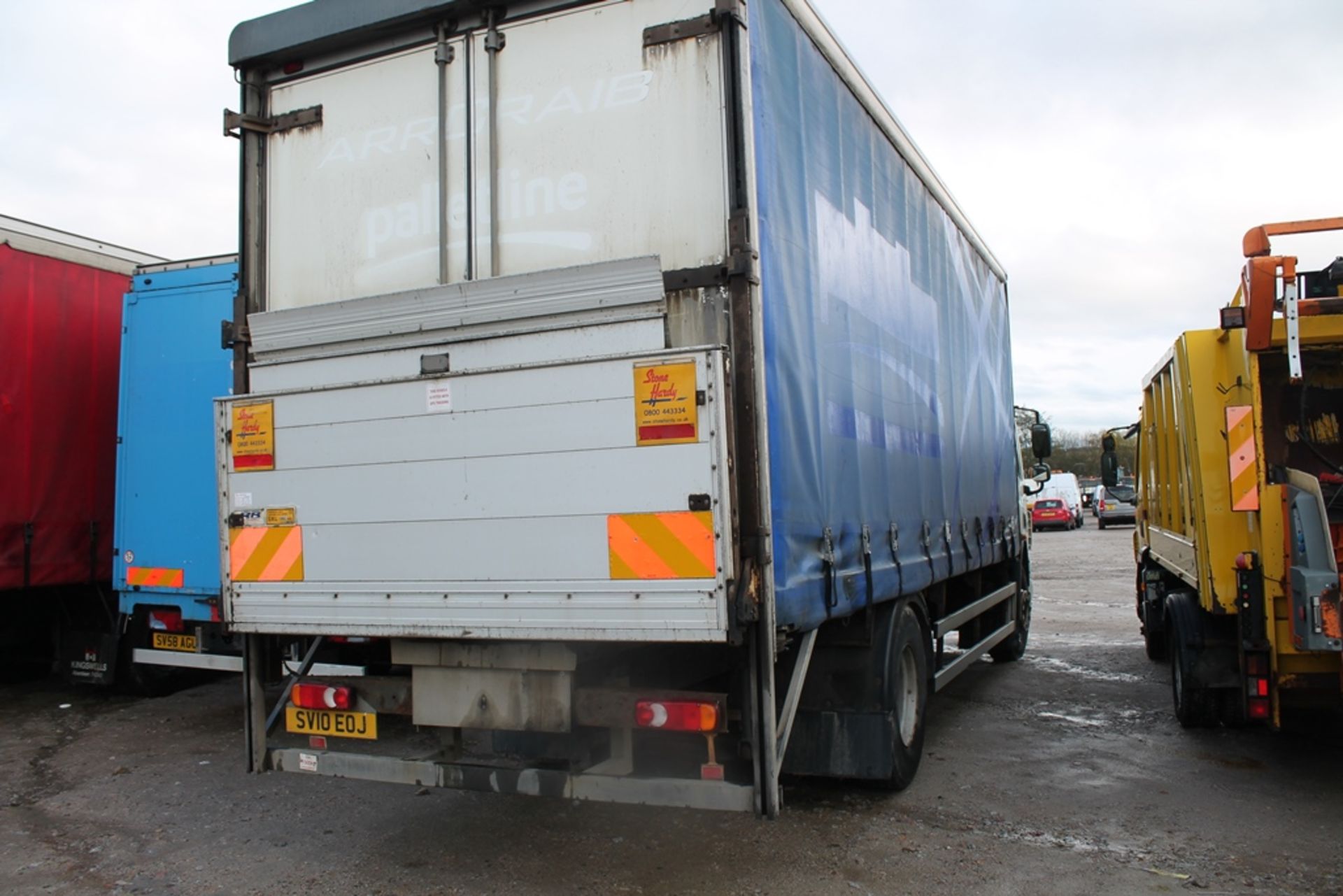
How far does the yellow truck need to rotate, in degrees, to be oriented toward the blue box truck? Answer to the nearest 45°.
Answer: approximately 90° to its left

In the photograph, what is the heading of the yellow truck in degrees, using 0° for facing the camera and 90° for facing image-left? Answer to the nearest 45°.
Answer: approximately 180°

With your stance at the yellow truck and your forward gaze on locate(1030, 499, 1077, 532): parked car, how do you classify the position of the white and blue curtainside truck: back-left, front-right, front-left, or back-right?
back-left

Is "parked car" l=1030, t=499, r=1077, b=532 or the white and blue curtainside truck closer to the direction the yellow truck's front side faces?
the parked car

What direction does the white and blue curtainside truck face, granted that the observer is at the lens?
facing away from the viewer and to the right of the viewer

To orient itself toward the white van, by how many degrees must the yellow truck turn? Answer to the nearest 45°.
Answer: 0° — it already faces it

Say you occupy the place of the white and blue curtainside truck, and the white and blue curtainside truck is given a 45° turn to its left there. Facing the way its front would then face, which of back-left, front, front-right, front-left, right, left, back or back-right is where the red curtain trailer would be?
front-left

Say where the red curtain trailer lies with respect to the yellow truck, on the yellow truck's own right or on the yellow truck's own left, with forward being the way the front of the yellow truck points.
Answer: on the yellow truck's own left

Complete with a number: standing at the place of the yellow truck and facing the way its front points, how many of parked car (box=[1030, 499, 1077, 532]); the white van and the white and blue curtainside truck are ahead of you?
2
